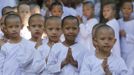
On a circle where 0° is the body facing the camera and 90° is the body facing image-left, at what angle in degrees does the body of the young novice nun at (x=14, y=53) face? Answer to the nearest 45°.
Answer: approximately 0°

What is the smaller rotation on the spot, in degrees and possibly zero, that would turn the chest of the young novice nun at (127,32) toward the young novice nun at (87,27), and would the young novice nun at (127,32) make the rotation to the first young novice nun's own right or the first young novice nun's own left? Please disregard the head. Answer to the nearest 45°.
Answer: approximately 90° to the first young novice nun's own right

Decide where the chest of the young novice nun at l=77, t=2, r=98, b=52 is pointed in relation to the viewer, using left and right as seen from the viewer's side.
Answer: facing the viewer and to the left of the viewer

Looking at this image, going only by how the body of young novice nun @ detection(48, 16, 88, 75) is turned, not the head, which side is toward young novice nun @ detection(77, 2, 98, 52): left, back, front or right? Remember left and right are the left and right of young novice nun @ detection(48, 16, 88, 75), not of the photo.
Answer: back

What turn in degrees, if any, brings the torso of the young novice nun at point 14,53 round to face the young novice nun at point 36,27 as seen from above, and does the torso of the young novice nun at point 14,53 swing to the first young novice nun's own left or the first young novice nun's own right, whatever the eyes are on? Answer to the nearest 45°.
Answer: approximately 135° to the first young novice nun's own left

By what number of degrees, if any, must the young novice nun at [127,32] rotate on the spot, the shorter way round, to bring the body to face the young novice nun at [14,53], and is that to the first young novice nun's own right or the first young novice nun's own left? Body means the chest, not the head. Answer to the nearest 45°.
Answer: approximately 45° to the first young novice nun's own right

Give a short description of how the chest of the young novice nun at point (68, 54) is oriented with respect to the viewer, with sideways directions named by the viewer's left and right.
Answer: facing the viewer
